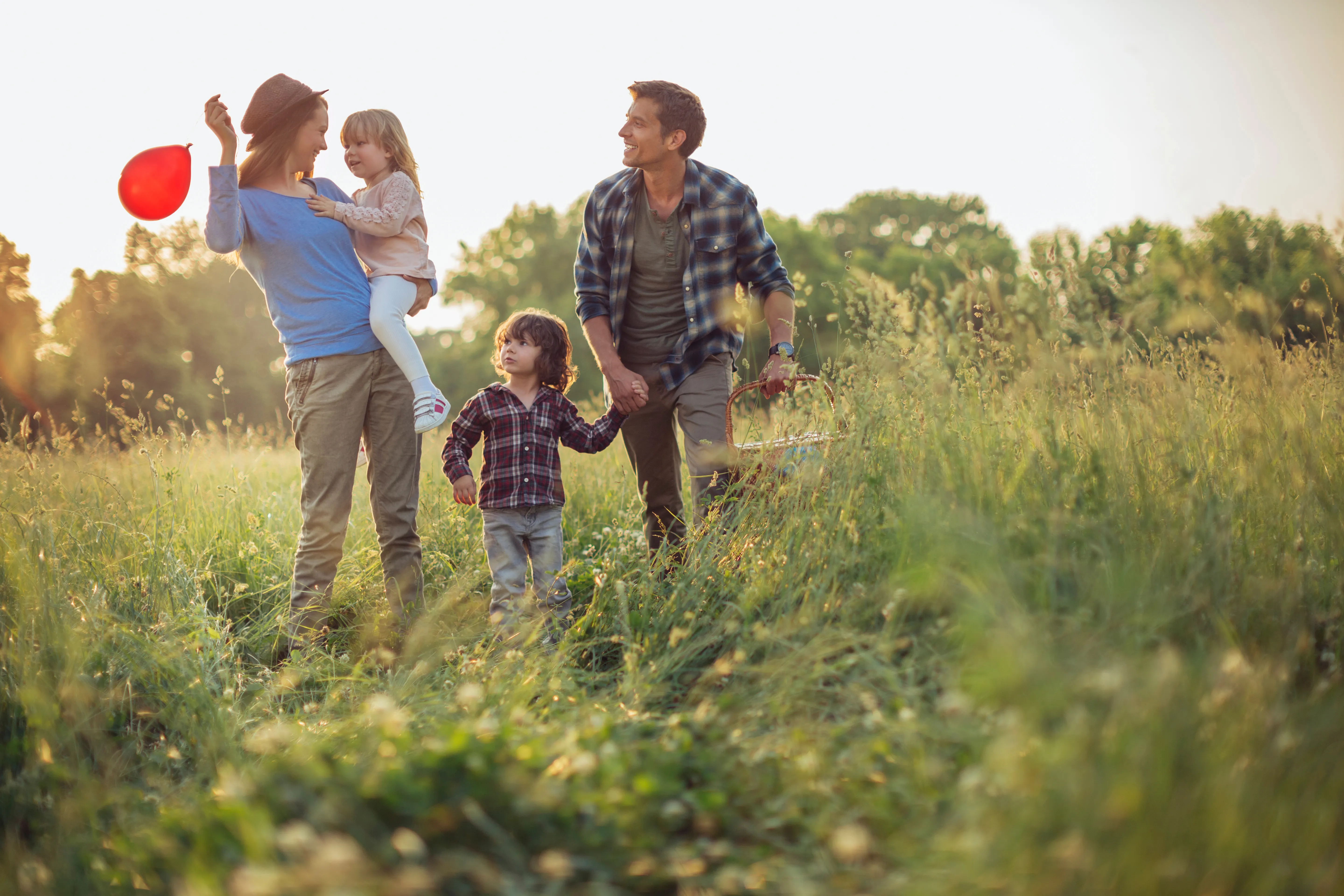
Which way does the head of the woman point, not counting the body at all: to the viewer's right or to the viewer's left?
to the viewer's right

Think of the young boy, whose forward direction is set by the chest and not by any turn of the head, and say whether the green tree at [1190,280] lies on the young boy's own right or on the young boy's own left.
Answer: on the young boy's own left

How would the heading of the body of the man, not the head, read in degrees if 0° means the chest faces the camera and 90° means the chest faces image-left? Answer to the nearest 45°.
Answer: approximately 45°

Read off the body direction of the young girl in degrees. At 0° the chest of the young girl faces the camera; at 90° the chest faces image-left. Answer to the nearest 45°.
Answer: approximately 90°

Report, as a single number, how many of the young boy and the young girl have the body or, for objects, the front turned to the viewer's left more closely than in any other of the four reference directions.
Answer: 1

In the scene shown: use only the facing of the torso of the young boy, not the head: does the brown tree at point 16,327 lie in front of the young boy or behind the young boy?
behind

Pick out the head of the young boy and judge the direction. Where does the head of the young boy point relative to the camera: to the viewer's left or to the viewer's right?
to the viewer's left

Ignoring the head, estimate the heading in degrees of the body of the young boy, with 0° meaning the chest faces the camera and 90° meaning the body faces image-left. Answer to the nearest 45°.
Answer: approximately 0°

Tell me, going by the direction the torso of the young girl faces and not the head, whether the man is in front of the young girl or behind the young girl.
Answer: behind
